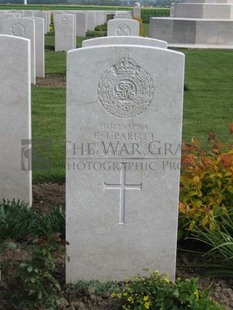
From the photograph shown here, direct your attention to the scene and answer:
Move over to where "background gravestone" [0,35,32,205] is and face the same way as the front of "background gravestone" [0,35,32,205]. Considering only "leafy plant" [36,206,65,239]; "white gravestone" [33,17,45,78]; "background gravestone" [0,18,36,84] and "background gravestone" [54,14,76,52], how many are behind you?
3

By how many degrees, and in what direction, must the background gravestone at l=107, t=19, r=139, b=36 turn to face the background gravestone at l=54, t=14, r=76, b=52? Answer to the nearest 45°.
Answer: approximately 135° to its right

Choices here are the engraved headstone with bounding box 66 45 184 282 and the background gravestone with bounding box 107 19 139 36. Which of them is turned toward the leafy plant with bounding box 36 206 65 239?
the background gravestone

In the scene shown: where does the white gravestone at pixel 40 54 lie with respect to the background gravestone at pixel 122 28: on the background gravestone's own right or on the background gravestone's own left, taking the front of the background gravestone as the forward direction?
on the background gravestone's own right

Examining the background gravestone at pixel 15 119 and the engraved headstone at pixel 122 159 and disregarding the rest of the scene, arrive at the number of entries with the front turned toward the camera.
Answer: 2

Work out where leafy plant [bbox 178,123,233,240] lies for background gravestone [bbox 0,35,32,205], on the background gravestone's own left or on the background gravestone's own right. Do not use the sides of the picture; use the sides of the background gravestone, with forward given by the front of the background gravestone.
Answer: on the background gravestone's own left

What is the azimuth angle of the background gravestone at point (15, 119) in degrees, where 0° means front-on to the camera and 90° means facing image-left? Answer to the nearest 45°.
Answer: approximately 0°

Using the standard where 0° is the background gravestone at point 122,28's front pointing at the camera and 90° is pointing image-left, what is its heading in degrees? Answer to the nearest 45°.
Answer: approximately 0°
